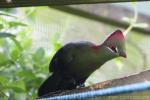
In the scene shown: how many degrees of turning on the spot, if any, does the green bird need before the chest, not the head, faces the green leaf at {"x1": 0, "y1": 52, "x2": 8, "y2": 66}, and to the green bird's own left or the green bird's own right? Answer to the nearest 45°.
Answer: approximately 135° to the green bird's own left

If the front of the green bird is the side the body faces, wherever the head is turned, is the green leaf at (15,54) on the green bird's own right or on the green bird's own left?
on the green bird's own left

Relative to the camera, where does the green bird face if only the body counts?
to the viewer's right

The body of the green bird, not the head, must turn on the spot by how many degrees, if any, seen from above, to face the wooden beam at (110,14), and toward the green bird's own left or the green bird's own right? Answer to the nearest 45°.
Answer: approximately 90° to the green bird's own left
